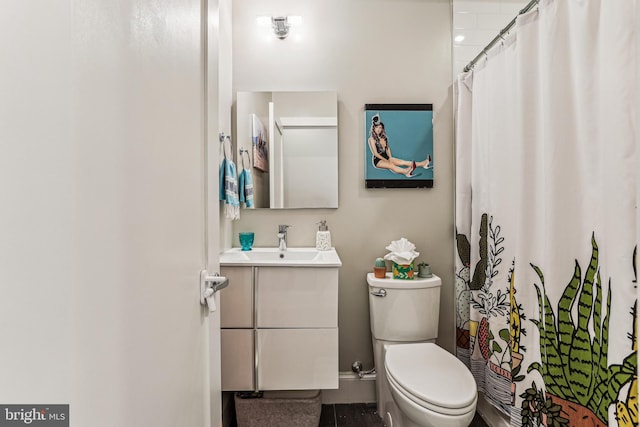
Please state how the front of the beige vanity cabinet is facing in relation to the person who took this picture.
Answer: facing the viewer

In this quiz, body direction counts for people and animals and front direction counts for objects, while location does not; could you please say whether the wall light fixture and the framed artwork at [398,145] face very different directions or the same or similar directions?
same or similar directions

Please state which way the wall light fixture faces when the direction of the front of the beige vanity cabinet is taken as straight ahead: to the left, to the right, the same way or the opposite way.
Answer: the same way

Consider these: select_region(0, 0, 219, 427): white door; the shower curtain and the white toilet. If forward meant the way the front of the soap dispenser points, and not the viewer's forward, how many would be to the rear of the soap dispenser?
0

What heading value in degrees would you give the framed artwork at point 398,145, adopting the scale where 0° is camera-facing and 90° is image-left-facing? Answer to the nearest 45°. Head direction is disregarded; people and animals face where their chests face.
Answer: approximately 0°

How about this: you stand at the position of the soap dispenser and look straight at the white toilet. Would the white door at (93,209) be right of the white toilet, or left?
right

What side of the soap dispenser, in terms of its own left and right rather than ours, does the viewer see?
front

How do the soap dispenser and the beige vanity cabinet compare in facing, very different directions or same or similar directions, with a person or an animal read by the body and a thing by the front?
same or similar directions

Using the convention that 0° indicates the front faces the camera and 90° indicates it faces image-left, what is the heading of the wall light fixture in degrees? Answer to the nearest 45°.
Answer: approximately 0°
